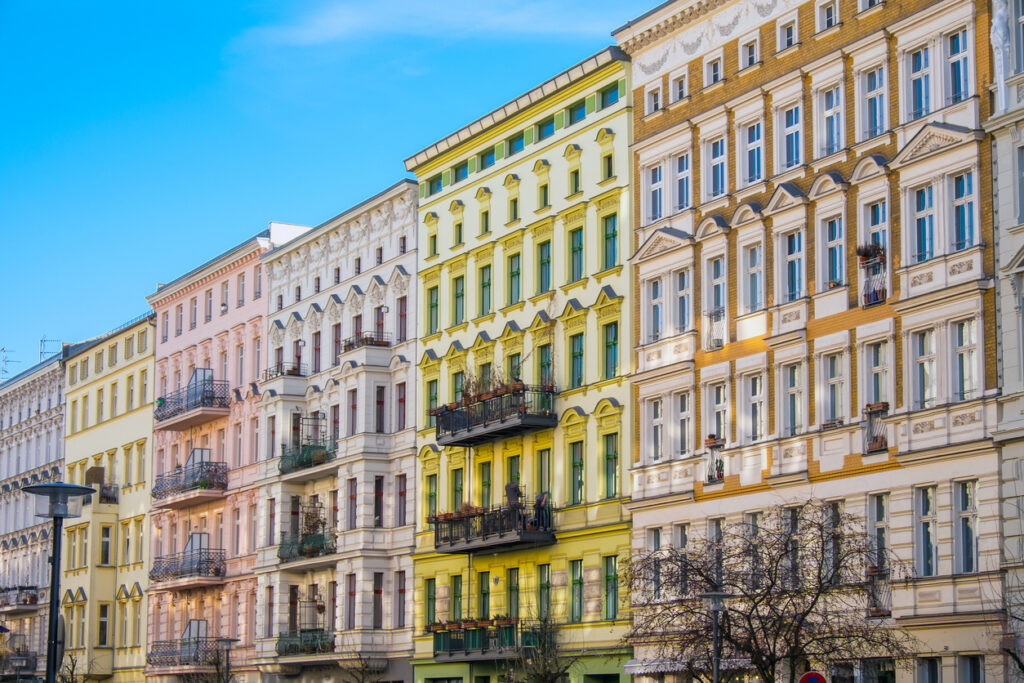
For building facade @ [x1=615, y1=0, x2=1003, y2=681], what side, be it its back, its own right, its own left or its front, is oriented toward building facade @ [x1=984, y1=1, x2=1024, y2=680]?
left

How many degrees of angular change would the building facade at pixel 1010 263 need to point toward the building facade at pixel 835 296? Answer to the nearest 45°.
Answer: approximately 90° to its right

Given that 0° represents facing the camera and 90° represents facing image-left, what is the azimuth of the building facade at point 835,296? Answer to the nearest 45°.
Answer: approximately 45°

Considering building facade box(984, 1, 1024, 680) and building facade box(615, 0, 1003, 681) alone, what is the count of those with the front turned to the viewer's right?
0

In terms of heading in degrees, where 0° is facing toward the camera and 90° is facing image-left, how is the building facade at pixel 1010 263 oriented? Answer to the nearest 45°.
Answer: approximately 45°
